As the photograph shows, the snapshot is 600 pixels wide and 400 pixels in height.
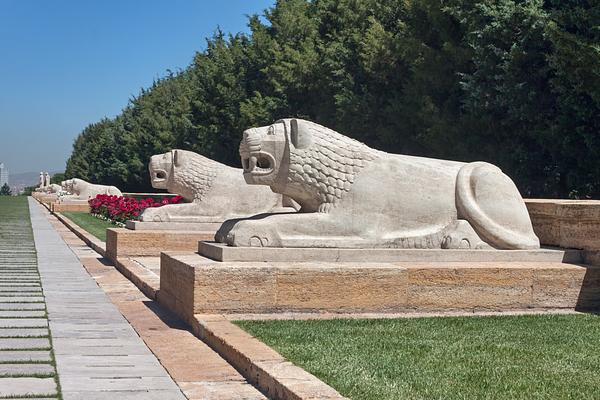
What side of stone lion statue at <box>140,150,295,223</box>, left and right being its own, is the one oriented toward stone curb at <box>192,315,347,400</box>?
left

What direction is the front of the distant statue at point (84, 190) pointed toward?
to the viewer's left

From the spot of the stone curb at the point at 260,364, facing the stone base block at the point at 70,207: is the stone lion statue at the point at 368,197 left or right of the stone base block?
right

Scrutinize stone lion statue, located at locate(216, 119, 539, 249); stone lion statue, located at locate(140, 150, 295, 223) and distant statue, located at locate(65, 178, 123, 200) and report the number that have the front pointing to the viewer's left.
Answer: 3

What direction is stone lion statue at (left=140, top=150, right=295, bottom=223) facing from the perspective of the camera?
to the viewer's left

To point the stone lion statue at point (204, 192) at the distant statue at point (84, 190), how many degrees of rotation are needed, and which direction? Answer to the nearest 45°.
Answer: approximately 90° to its right

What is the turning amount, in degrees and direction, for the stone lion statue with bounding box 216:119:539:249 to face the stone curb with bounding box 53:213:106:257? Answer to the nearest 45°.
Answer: approximately 45° to its right

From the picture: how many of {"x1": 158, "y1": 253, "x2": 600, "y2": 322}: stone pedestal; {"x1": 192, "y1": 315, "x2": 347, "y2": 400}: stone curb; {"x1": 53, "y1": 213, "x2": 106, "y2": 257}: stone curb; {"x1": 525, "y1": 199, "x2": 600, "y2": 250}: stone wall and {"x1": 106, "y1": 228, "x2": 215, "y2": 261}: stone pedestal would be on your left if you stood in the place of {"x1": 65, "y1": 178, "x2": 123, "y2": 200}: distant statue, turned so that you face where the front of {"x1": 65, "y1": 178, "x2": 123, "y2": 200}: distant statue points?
5

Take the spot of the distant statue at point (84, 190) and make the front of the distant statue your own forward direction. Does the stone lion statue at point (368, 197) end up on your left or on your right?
on your left

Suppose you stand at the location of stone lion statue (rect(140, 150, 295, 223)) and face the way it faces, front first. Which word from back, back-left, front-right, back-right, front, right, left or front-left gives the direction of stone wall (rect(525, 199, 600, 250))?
back-left

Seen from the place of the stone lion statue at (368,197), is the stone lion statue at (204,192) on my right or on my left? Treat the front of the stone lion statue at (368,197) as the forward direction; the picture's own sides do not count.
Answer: on my right

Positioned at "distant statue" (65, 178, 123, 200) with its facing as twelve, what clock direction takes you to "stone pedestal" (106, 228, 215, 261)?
The stone pedestal is roughly at 9 o'clock from the distant statue.

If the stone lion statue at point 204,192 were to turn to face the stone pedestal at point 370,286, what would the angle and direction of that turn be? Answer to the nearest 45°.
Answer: approximately 90° to its left

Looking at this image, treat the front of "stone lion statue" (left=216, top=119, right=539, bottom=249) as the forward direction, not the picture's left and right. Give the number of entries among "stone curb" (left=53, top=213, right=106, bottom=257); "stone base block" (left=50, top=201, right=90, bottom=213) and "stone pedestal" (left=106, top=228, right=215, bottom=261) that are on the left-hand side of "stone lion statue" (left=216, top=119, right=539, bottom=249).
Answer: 0

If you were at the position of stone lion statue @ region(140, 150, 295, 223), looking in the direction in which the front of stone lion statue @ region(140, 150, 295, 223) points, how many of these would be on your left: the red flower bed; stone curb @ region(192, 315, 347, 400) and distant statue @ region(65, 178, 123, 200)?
1

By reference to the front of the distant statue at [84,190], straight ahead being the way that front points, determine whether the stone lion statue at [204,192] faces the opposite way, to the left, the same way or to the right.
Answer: the same way

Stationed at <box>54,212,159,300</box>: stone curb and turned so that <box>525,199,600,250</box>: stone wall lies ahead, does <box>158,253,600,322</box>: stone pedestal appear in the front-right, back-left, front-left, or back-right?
front-right

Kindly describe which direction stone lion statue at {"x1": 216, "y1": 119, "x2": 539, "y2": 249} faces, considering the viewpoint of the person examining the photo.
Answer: facing to the left of the viewer
